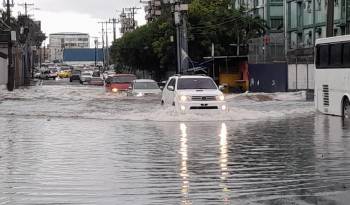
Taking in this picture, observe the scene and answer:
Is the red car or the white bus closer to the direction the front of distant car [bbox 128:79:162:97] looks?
the white bus

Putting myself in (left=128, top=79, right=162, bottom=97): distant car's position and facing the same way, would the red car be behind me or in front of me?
behind

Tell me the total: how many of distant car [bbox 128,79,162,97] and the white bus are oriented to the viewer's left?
0

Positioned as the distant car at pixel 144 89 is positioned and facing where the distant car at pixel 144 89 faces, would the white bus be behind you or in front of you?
in front

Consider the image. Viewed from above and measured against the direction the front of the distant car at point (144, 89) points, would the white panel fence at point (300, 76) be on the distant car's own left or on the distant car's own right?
on the distant car's own left

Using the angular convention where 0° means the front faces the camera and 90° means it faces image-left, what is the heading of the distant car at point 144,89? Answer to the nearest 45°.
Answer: approximately 0°
